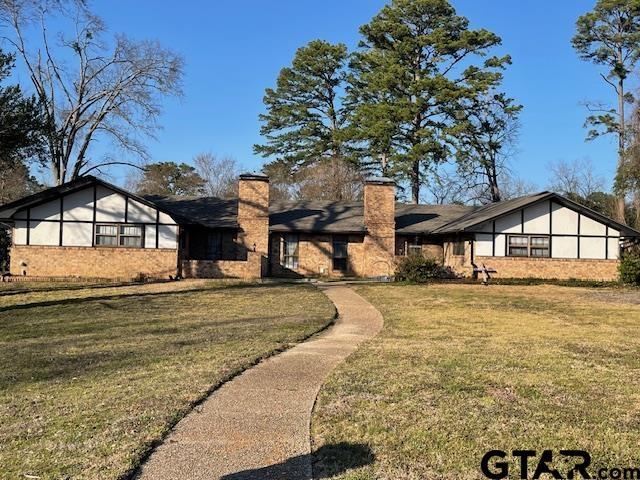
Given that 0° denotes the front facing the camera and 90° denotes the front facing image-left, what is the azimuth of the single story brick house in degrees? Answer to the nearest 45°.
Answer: approximately 0°

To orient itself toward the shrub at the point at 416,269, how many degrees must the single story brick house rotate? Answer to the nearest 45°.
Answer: approximately 45° to its left

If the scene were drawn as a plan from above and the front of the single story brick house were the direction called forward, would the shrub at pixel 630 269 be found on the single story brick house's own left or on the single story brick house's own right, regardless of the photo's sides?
on the single story brick house's own left

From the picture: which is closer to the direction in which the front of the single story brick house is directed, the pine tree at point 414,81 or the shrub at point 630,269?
the shrub

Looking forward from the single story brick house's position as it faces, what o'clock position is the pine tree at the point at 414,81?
The pine tree is roughly at 7 o'clock from the single story brick house.
